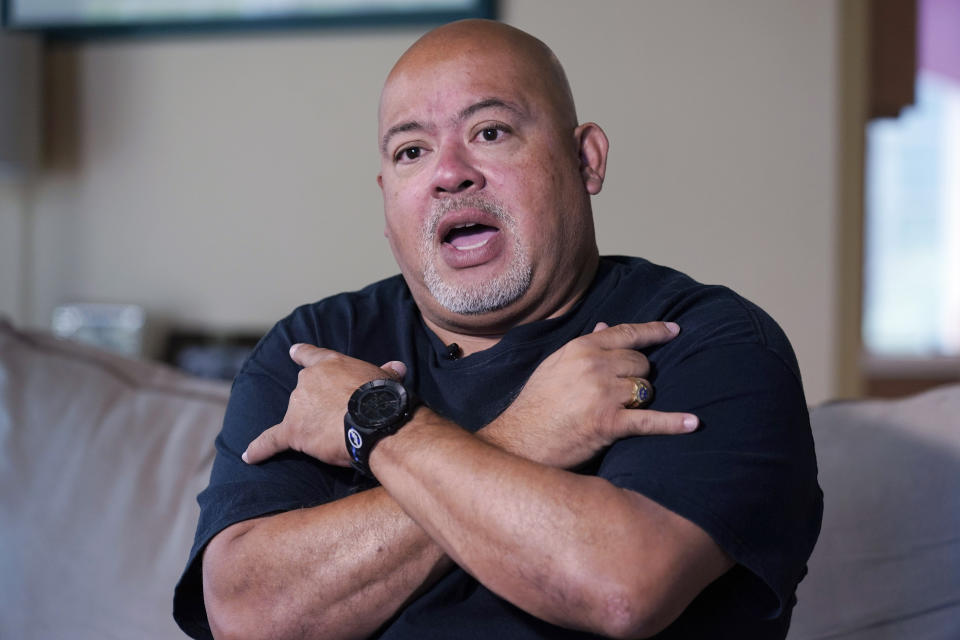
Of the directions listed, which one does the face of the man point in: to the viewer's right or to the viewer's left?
to the viewer's left

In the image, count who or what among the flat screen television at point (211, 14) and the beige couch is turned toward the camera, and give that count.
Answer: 2

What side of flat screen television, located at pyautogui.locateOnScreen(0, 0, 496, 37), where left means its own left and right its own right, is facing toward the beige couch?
front

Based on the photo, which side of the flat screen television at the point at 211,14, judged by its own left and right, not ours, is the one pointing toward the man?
front

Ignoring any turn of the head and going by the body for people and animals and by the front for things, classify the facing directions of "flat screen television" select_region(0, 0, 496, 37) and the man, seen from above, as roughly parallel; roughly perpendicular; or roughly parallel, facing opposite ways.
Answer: roughly parallel

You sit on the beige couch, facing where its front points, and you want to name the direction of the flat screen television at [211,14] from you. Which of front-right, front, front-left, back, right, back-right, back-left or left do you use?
back

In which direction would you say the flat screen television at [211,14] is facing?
toward the camera
